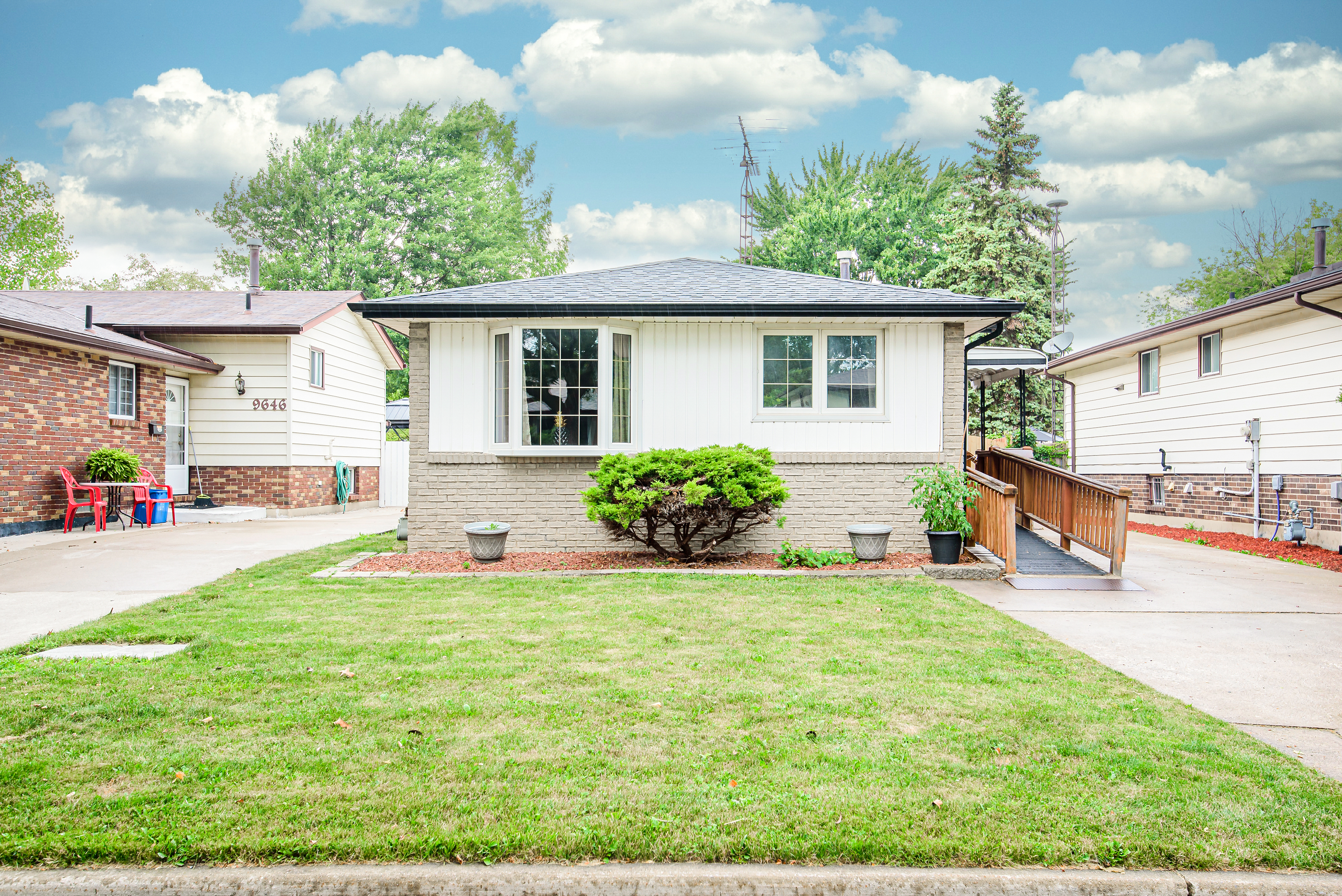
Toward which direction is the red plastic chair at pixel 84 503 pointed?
to the viewer's right

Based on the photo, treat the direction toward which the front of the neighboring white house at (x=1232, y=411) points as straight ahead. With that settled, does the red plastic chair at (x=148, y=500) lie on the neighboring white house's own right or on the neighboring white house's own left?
on the neighboring white house's own right

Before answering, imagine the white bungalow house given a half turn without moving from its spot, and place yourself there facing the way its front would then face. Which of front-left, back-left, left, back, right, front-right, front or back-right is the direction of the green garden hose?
front-left

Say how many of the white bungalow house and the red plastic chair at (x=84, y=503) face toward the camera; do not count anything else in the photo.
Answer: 1

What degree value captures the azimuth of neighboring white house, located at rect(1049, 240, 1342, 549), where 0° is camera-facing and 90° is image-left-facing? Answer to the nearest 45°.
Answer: approximately 315°

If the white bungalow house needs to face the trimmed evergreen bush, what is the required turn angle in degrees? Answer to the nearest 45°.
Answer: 0° — it already faces it

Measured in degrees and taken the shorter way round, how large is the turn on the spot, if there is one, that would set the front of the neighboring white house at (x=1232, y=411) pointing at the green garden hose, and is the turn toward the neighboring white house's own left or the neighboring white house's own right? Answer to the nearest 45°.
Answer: approximately 135° to the neighboring white house's own right
